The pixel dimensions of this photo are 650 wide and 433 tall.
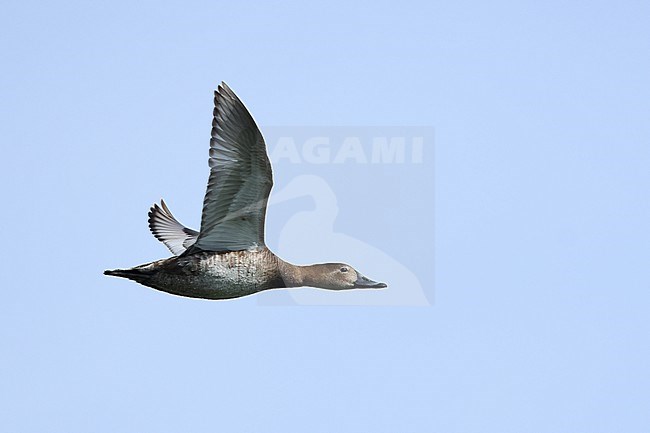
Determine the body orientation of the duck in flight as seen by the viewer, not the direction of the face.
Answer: to the viewer's right
